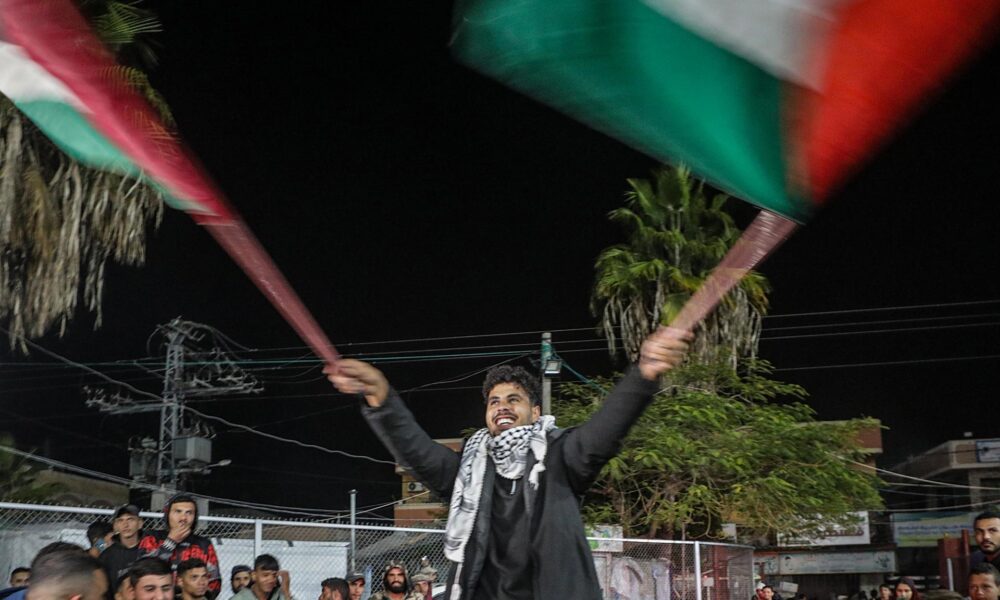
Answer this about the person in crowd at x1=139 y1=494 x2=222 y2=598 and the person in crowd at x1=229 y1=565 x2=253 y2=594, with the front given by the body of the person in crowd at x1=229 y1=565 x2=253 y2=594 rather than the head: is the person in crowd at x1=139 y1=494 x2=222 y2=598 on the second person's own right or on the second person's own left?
on the second person's own right

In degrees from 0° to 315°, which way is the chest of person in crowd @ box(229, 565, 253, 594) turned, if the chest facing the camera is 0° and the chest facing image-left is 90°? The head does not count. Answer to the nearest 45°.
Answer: approximately 315°

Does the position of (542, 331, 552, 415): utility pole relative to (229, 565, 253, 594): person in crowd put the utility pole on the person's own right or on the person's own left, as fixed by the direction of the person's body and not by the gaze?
on the person's own left

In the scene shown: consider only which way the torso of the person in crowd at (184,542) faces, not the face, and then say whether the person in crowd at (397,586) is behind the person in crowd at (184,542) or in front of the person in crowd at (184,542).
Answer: behind

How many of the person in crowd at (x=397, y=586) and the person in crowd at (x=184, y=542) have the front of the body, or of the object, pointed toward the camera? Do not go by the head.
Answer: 2

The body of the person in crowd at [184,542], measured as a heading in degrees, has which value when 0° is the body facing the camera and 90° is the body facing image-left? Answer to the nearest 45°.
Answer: approximately 0°

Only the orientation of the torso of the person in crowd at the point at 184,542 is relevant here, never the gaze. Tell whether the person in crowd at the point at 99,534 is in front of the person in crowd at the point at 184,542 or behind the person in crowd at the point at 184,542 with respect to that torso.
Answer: behind
